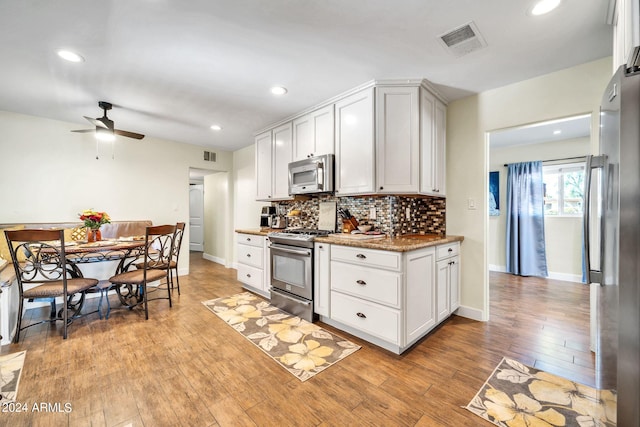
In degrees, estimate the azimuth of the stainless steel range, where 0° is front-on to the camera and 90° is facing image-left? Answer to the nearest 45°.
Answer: approximately 45°

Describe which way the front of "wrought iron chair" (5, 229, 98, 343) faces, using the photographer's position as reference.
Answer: facing away from the viewer and to the right of the viewer

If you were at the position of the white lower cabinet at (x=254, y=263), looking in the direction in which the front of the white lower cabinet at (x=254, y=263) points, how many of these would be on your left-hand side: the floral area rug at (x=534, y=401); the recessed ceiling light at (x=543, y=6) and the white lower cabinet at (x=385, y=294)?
3

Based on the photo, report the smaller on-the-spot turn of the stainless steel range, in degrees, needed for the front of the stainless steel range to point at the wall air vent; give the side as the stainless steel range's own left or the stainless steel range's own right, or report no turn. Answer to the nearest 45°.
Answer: approximately 90° to the stainless steel range's own right

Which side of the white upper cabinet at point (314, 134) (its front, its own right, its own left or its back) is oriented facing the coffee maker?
right

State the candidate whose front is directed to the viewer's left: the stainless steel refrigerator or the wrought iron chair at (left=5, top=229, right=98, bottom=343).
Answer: the stainless steel refrigerator

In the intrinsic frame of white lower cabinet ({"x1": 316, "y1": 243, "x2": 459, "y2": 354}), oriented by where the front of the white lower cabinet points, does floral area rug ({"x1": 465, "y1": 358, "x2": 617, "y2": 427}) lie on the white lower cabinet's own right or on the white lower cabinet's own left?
on the white lower cabinet's own left

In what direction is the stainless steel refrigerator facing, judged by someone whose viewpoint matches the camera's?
facing to the left of the viewer

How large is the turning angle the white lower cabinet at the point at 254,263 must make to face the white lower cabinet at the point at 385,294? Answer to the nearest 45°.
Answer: approximately 90° to its left

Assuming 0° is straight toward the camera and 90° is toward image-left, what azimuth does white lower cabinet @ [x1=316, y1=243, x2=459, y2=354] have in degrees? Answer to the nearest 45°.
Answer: approximately 45°
